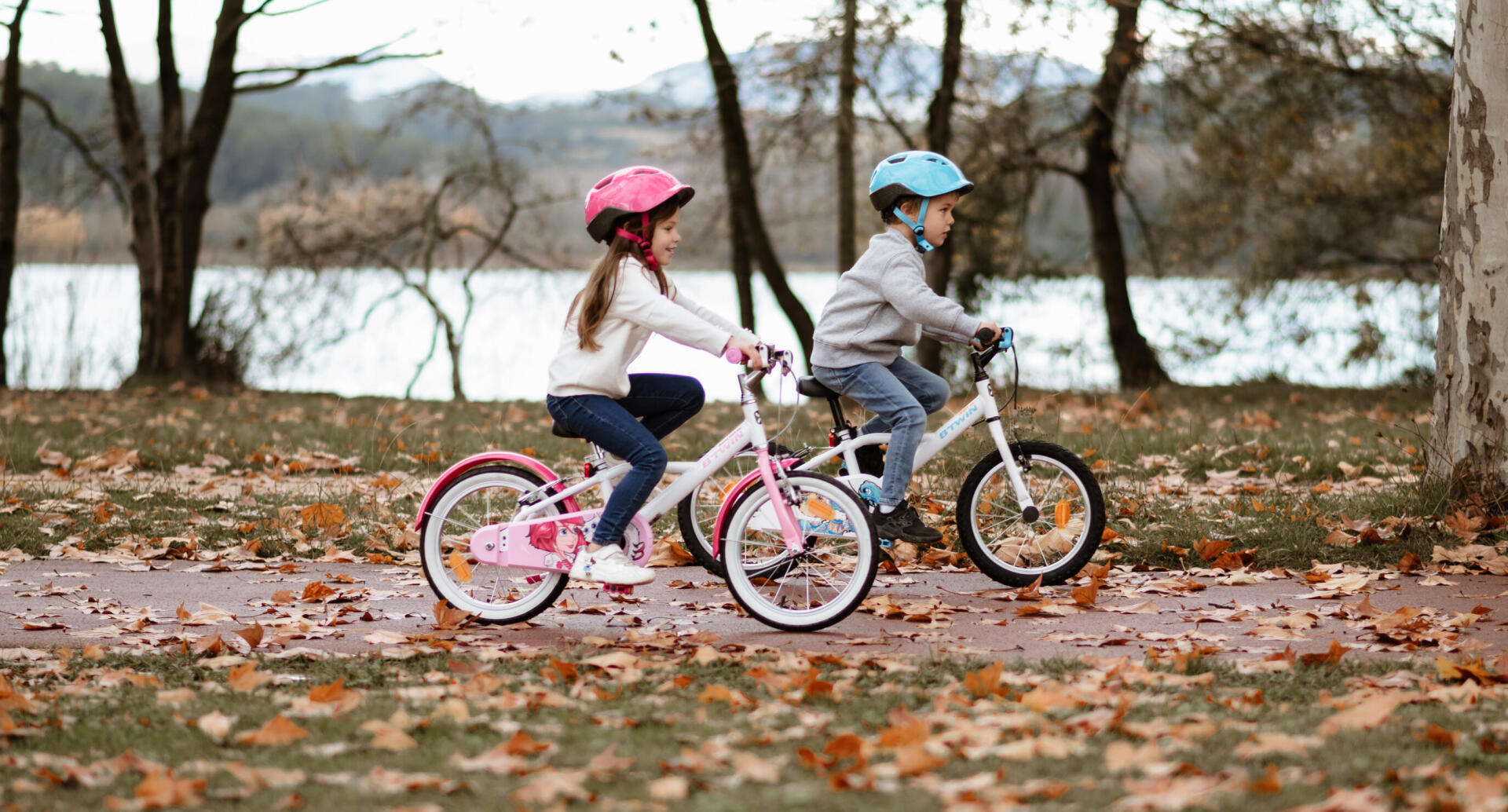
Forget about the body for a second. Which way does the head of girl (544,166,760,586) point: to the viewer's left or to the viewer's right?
to the viewer's right

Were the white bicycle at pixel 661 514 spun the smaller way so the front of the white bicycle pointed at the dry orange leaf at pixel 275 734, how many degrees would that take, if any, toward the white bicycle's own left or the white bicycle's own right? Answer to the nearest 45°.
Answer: approximately 135° to the white bicycle's own right

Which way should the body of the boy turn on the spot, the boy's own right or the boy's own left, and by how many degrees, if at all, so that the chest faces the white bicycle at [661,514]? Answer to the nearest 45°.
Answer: approximately 135° to the boy's own right

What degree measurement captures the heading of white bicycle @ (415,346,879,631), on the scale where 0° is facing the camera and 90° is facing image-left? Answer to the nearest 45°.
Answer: approximately 270°

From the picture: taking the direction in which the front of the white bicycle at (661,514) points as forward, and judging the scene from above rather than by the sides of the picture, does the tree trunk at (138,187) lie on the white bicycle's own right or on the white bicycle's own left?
on the white bicycle's own left

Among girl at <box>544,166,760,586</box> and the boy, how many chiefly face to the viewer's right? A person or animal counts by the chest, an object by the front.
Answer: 2

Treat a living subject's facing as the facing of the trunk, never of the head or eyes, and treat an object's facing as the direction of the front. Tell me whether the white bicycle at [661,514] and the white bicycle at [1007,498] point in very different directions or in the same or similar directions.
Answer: same or similar directions

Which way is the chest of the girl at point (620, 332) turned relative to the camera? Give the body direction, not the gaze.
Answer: to the viewer's right

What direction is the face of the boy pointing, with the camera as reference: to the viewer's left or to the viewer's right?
to the viewer's right

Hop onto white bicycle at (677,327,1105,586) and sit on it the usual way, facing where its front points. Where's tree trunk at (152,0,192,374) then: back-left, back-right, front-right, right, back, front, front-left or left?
back-left

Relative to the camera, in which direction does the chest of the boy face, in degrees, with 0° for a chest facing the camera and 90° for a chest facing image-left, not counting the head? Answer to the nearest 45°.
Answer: approximately 270°

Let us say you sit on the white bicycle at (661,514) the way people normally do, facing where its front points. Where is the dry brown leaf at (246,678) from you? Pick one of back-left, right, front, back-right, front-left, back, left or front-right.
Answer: back-right

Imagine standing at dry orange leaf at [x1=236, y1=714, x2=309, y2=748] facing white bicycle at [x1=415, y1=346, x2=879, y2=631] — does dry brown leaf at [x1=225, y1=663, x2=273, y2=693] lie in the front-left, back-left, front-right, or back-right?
front-left

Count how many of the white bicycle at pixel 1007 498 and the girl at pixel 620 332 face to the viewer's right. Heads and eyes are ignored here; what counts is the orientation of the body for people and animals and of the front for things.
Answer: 2

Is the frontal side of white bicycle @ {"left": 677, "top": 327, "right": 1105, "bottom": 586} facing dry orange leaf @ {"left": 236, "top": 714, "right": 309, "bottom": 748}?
no

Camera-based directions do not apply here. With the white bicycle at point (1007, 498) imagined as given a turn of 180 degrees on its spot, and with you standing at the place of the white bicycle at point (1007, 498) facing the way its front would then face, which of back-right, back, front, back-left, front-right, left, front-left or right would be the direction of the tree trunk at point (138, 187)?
front-right

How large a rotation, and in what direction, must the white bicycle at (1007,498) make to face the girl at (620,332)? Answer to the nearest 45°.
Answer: approximately 135° to its right

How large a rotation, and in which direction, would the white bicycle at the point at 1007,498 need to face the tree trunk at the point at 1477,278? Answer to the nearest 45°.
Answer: approximately 45° to its left

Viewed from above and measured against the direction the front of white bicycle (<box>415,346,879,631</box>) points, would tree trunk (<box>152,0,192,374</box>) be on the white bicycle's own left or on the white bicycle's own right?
on the white bicycle's own left

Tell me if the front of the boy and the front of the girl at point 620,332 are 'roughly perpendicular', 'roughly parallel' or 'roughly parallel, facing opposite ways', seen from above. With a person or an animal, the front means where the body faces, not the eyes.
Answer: roughly parallel

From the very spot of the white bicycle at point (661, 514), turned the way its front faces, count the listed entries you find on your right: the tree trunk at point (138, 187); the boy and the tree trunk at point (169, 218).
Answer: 0
